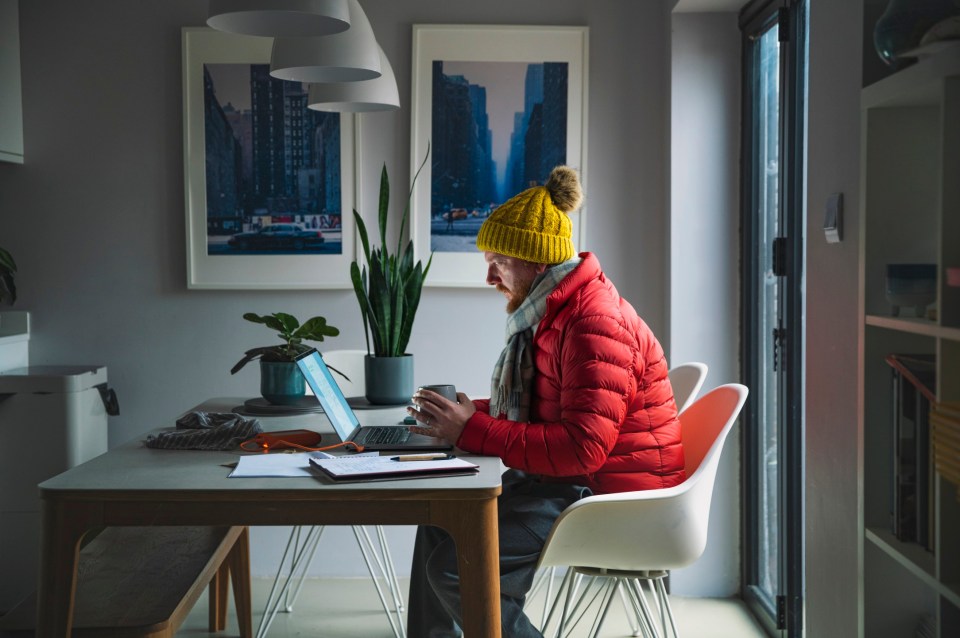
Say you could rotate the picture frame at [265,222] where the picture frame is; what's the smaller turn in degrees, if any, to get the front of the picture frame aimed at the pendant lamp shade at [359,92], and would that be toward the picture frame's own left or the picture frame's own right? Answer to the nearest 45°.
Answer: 0° — it already faces it

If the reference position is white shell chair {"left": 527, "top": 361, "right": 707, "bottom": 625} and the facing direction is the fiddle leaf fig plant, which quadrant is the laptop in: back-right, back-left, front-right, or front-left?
front-left

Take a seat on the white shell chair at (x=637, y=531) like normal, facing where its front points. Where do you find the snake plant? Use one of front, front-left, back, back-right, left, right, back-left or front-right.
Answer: front-right

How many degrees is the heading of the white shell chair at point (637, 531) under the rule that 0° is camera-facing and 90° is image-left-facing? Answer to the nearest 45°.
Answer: approximately 90°

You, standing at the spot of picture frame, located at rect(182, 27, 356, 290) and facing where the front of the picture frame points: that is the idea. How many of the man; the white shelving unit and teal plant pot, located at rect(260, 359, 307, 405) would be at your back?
0

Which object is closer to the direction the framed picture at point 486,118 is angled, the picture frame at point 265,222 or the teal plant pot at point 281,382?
the teal plant pot

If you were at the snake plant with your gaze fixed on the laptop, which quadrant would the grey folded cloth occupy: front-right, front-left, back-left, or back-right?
front-right

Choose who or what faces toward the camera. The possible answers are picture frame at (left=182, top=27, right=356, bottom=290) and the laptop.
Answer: the picture frame

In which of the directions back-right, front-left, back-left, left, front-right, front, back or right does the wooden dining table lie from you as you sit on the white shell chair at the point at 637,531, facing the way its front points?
front-left

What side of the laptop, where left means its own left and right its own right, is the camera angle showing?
right

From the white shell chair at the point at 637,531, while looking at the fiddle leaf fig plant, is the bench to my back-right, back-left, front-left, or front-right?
front-left

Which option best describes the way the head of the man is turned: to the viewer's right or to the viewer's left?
to the viewer's left

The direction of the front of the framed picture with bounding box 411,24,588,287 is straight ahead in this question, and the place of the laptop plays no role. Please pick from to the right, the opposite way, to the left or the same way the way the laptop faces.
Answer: to the left

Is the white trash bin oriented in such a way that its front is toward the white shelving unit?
no
